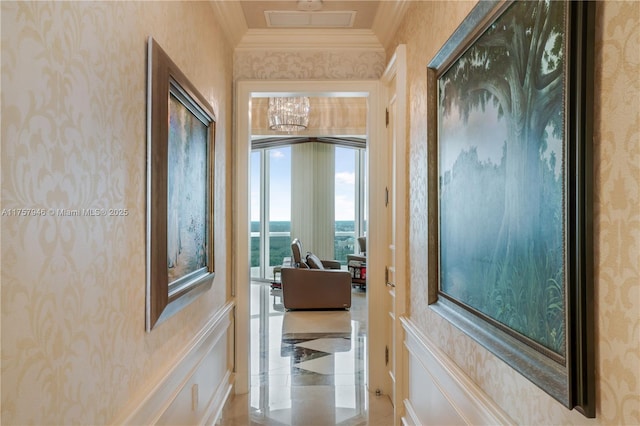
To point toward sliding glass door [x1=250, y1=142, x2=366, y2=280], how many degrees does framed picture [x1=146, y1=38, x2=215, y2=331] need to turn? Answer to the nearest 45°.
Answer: approximately 90° to its left

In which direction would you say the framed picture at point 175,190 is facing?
to the viewer's right

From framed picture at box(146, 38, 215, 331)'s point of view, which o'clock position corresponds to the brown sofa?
The brown sofa is roughly at 10 o'clock from the framed picture.

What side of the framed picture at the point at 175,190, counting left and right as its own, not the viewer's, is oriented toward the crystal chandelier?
left

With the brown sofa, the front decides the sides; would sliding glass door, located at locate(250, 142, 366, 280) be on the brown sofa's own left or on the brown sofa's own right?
on the brown sofa's own left
